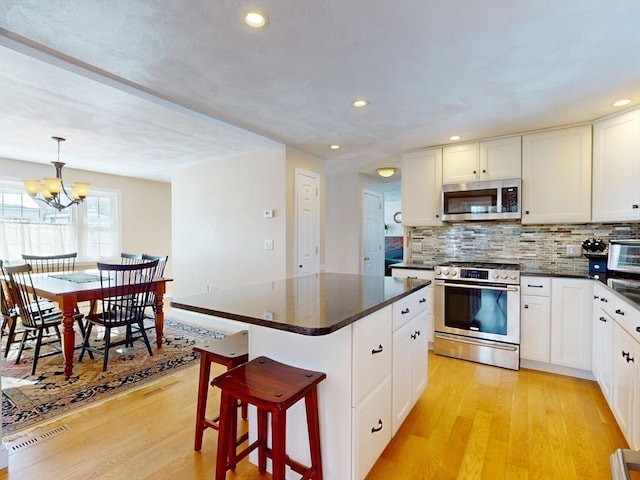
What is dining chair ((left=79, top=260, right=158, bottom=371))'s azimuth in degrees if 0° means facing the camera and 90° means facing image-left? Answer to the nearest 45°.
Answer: approximately 135°

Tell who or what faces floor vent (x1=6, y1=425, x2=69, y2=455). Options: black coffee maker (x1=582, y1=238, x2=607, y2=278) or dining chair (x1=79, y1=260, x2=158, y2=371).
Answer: the black coffee maker

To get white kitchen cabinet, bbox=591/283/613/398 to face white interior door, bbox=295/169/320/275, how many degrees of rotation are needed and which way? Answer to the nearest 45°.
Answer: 0° — it already faces it

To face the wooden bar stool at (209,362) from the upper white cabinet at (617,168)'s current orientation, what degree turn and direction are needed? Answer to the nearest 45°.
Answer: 0° — it already faces it

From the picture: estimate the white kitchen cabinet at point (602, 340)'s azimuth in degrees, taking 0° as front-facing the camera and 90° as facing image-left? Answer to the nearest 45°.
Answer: approximately 90°

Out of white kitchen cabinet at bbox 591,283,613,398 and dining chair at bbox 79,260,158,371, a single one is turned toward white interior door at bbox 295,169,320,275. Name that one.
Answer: the white kitchen cabinet

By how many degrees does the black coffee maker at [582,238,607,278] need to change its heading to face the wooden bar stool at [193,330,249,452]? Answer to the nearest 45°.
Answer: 0° — it already faces it

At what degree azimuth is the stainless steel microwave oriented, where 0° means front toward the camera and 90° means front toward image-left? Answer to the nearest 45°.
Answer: approximately 0°

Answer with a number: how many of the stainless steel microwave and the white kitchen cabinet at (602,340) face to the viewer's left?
1
